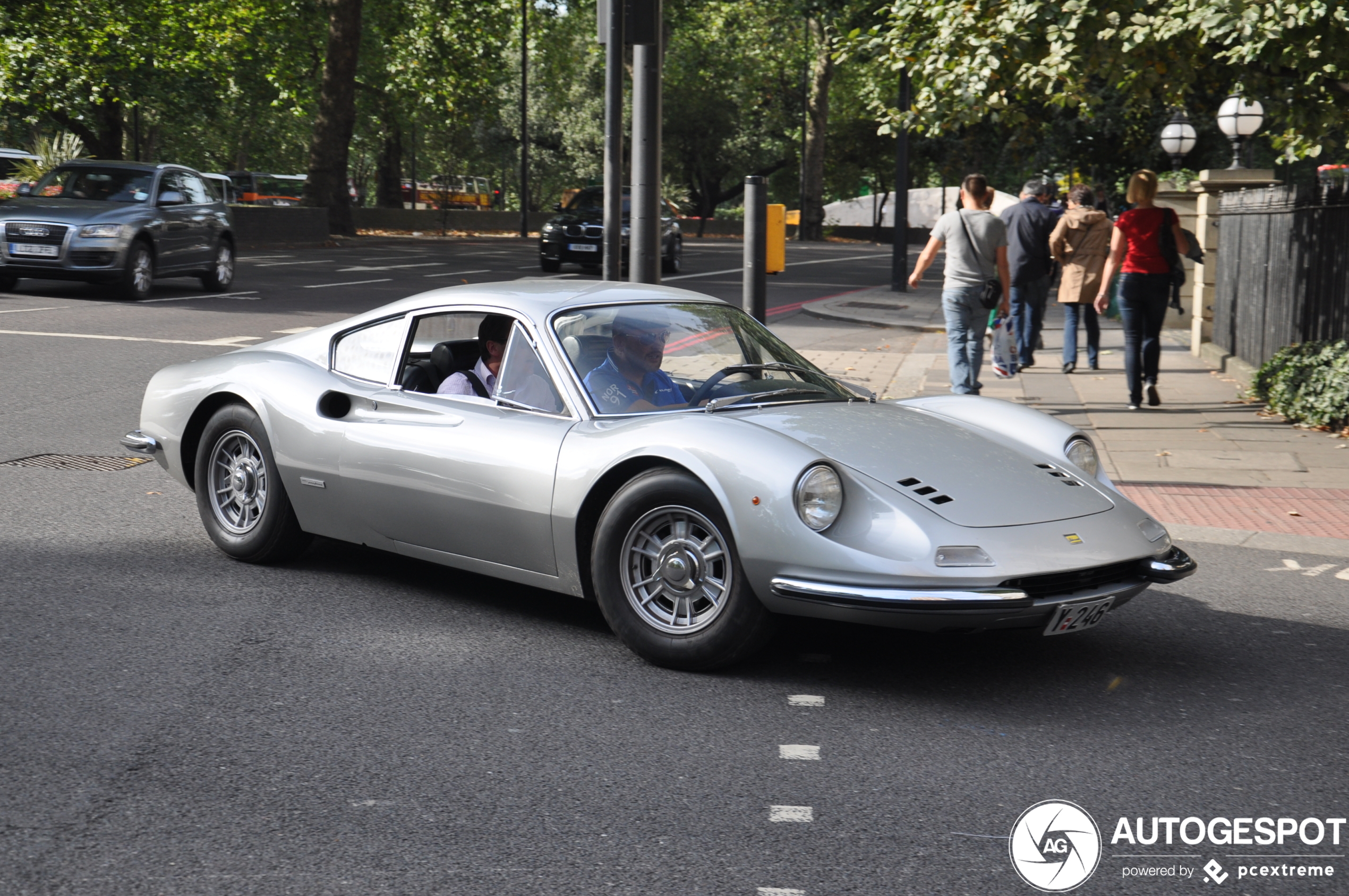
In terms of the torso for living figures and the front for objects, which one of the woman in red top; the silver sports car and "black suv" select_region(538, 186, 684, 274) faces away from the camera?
the woman in red top

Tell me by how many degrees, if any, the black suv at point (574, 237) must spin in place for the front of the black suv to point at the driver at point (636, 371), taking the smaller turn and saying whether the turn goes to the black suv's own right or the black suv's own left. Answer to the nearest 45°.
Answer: approximately 45° to the black suv's own left

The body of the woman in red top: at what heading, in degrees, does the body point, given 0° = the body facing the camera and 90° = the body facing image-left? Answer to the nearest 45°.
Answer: approximately 180°

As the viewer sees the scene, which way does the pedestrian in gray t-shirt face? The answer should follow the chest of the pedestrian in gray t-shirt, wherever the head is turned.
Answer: away from the camera

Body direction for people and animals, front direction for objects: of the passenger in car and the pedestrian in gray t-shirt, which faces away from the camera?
the pedestrian in gray t-shirt

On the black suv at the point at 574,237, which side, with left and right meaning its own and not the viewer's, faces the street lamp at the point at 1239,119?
left

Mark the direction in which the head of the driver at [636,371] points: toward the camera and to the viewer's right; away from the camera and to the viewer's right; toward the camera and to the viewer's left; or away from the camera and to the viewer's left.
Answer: toward the camera and to the viewer's right
